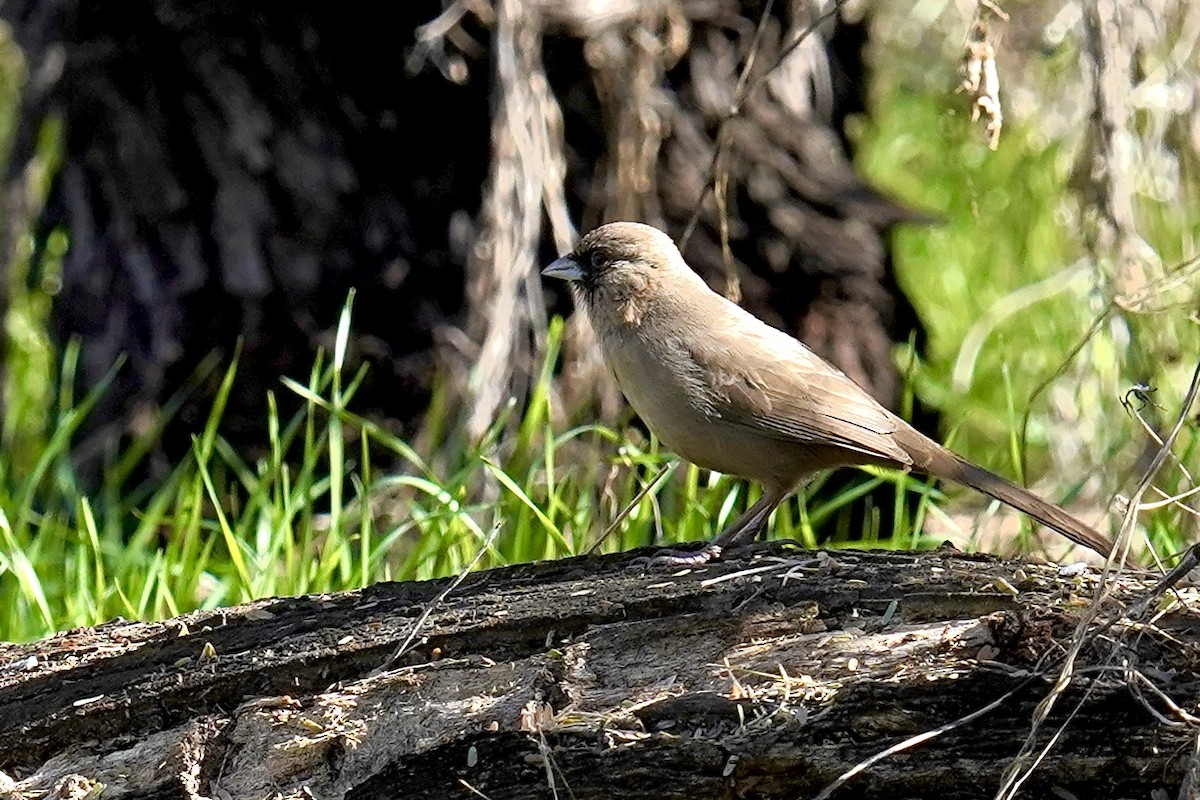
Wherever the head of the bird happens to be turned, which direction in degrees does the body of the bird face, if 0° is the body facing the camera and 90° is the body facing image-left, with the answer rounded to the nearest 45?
approximately 90°
